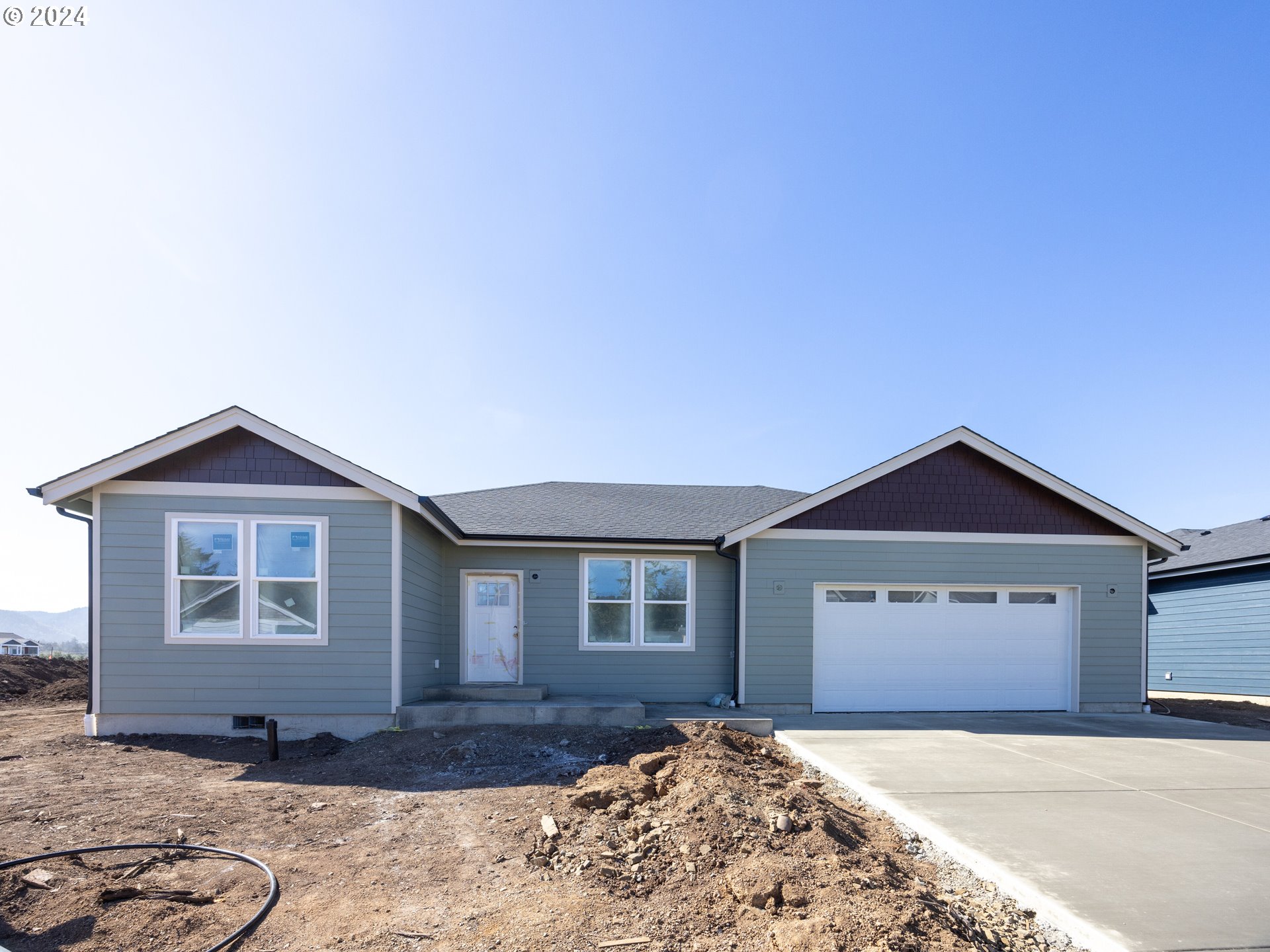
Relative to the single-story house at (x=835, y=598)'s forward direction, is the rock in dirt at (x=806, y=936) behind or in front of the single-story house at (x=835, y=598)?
in front

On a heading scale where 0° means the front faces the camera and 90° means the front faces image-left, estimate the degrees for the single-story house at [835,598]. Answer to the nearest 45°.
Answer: approximately 0°

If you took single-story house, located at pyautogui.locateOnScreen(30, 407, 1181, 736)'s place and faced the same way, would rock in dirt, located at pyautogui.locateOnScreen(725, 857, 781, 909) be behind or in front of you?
in front

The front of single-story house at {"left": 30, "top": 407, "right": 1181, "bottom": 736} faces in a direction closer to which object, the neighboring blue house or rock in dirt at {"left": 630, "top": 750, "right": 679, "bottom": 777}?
the rock in dirt

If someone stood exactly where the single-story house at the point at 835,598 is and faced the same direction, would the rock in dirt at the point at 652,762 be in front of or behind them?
in front
